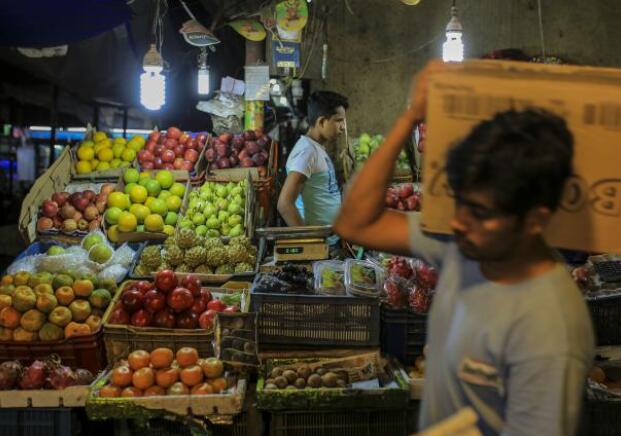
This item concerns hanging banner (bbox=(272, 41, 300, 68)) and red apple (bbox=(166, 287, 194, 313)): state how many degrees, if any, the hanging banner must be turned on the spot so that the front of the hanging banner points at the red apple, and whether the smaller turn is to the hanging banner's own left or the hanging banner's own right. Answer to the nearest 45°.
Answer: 0° — it already faces it

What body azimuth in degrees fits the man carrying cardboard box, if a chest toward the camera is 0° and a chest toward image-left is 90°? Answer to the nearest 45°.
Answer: approximately 45°

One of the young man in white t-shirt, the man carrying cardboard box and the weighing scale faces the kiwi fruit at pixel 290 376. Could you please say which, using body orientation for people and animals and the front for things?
the weighing scale

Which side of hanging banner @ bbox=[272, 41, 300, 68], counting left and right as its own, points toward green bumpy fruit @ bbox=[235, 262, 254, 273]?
front

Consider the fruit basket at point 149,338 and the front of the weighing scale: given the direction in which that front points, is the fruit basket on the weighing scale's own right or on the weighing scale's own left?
on the weighing scale's own right

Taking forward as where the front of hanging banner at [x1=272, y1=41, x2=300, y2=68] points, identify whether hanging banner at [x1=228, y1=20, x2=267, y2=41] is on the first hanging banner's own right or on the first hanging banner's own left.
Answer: on the first hanging banner's own right

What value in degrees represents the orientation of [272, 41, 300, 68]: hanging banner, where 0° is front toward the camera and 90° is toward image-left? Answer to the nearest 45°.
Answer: approximately 0°

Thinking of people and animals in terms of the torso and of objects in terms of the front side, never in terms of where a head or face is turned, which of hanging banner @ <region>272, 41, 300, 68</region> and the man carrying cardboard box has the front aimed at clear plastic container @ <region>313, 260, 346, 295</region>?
the hanging banner

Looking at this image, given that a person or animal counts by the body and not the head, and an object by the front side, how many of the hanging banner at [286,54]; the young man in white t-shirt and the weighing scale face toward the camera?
2

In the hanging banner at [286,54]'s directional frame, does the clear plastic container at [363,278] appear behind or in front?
in front
